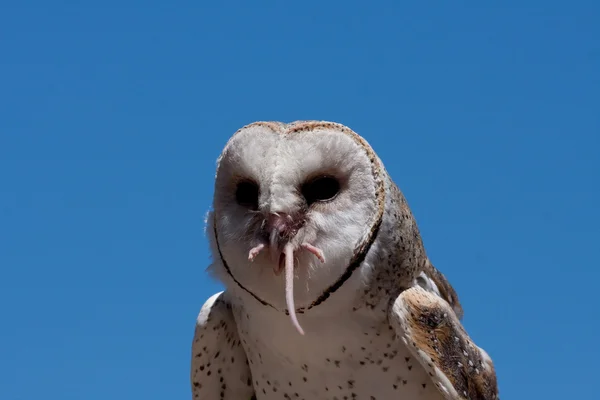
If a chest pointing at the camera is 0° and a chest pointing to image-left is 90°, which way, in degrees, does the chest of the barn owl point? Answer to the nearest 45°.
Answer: approximately 45°
